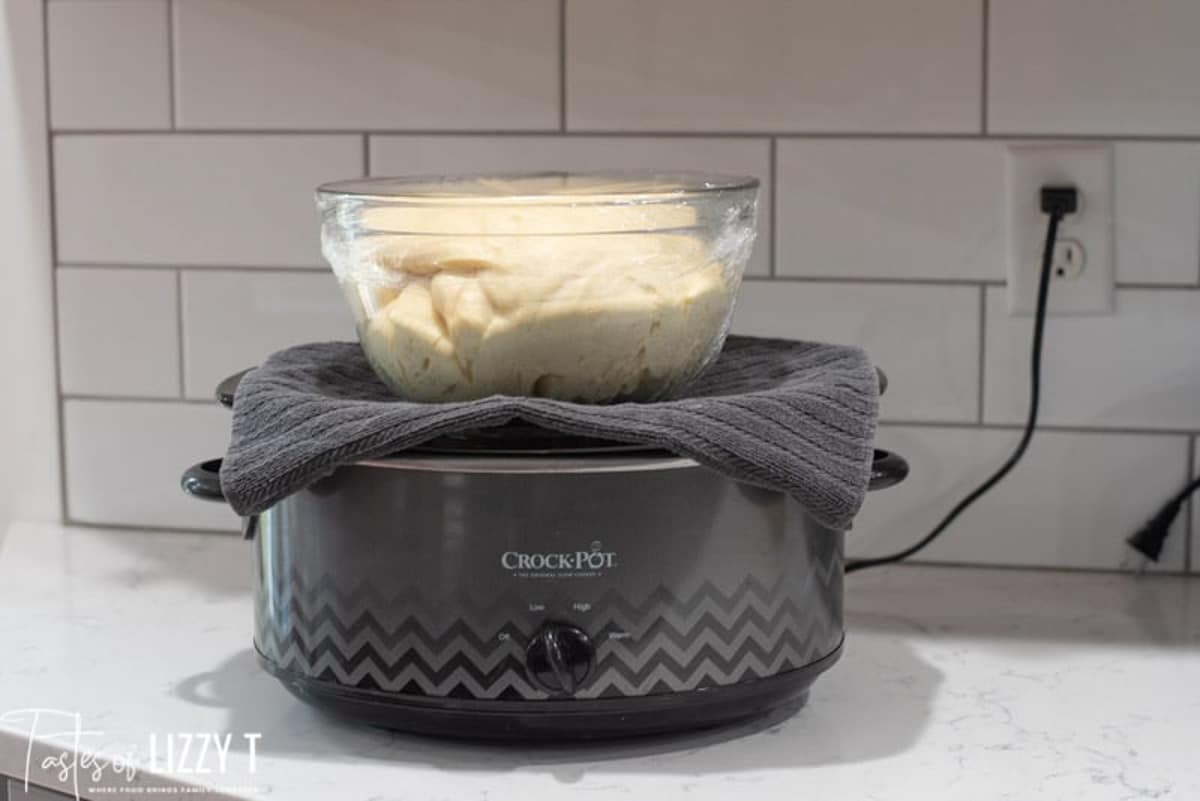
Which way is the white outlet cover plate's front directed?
toward the camera

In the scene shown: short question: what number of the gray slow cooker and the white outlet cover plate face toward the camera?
2

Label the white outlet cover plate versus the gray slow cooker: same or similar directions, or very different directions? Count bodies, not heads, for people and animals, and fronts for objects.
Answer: same or similar directions
